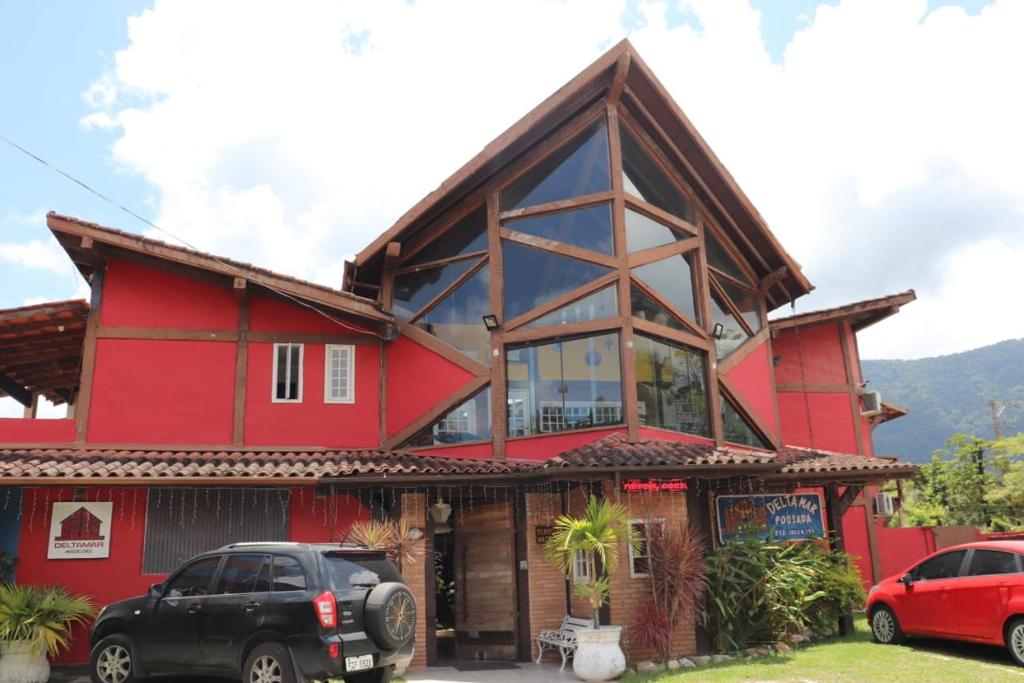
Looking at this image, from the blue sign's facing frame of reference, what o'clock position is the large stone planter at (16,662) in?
The large stone planter is roughly at 2 o'clock from the blue sign.

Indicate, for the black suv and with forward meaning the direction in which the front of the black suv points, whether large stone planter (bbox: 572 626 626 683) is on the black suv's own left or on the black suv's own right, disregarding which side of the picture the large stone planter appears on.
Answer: on the black suv's own right

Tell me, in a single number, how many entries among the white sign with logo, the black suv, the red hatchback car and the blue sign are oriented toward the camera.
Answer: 2

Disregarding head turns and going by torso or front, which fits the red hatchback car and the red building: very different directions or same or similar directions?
very different directions

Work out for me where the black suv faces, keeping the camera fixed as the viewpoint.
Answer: facing away from the viewer and to the left of the viewer

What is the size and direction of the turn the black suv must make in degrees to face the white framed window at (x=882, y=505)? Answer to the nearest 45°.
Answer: approximately 90° to its right

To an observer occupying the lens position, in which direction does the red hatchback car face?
facing away from the viewer and to the left of the viewer

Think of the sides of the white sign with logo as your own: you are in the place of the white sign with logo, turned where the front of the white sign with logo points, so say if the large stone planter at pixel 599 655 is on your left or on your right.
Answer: on your left

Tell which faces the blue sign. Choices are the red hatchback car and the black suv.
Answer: the red hatchback car
